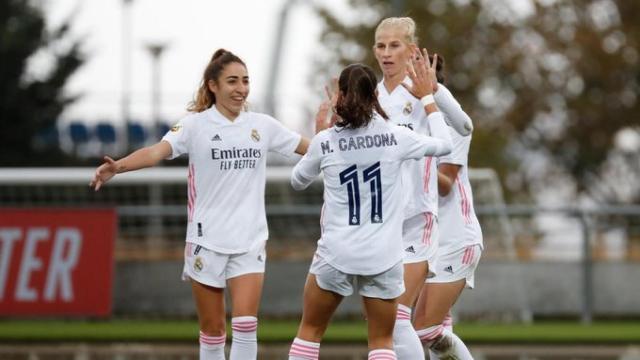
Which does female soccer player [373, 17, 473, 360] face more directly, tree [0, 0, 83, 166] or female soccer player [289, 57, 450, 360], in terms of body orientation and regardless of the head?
the female soccer player

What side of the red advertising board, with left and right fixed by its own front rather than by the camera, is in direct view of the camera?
front

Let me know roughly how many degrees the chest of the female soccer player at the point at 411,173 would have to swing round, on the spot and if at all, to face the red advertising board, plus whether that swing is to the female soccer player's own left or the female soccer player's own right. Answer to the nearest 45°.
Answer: approximately 90° to the female soccer player's own right

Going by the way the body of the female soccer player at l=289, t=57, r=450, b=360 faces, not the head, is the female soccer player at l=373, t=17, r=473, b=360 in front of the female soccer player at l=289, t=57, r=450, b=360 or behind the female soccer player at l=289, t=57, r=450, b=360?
in front

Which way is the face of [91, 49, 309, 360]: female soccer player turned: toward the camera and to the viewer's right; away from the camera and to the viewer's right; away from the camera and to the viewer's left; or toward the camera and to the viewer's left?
toward the camera and to the viewer's right

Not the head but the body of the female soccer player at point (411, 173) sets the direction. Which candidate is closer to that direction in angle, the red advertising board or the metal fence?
the red advertising board

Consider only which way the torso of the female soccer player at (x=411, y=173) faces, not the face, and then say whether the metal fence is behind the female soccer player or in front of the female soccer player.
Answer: behind

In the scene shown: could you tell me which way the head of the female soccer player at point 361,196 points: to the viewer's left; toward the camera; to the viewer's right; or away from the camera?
away from the camera

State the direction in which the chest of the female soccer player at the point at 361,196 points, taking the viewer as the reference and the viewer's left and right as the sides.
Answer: facing away from the viewer

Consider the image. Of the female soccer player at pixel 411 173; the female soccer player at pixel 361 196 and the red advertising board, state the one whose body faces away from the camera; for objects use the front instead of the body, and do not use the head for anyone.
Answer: the female soccer player at pixel 361 196
